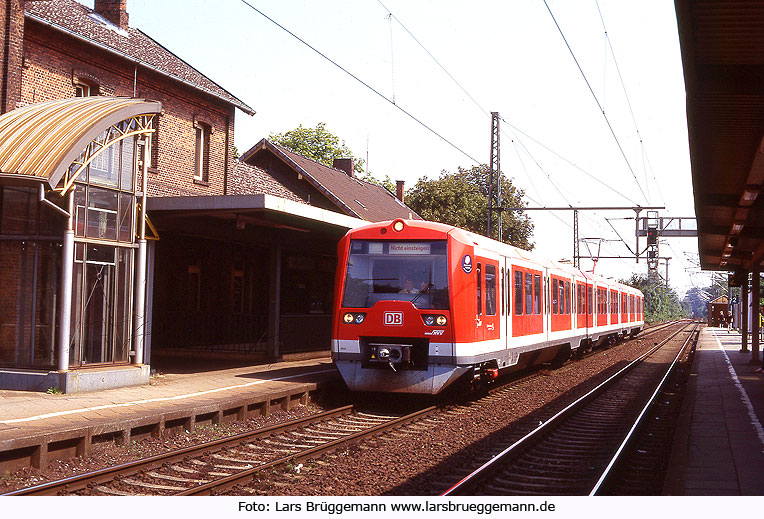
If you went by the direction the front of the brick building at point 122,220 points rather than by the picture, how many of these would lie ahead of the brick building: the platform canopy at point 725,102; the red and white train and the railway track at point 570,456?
3

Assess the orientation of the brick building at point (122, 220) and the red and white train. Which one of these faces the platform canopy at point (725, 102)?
the brick building

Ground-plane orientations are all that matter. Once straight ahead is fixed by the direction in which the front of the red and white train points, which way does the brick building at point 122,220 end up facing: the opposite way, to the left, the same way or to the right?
to the left

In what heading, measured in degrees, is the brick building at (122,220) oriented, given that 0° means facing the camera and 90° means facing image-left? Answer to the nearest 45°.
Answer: approximately 315°

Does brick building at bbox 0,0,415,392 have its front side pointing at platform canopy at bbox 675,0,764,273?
yes

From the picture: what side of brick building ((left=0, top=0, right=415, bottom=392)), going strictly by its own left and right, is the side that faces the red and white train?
front

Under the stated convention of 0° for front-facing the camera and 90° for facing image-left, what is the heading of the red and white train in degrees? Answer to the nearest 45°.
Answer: approximately 45°

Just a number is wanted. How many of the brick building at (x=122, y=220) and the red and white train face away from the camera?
0
